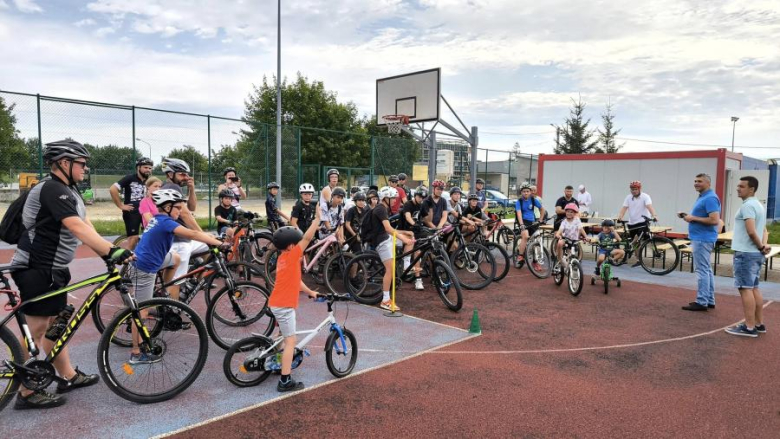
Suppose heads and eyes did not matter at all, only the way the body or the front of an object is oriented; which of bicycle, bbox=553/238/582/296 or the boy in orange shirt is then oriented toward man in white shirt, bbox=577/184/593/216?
the boy in orange shirt

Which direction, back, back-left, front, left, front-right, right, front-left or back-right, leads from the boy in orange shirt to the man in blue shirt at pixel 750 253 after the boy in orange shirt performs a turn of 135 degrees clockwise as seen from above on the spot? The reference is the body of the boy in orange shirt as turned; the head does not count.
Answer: left

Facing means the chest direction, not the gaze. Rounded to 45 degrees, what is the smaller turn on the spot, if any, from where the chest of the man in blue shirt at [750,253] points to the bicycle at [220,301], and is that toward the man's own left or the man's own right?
approximately 45° to the man's own left

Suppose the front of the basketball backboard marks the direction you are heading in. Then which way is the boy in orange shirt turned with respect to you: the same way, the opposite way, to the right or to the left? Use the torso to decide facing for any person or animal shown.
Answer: the opposite way

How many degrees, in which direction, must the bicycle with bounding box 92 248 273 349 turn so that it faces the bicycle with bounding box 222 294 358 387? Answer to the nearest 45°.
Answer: approximately 90° to its right

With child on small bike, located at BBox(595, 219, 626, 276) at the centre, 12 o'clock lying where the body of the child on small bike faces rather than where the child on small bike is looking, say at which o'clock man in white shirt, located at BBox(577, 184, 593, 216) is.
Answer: The man in white shirt is roughly at 6 o'clock from the child on small bike.

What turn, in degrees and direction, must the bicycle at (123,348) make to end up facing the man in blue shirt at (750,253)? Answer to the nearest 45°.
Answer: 0° — it already faces them

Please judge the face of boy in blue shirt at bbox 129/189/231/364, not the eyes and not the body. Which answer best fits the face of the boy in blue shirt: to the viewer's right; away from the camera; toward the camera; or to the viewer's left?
to the viewer's right

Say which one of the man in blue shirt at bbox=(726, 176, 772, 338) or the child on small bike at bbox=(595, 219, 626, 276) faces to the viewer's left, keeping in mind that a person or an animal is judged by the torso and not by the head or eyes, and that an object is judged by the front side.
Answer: the man in blue shirt

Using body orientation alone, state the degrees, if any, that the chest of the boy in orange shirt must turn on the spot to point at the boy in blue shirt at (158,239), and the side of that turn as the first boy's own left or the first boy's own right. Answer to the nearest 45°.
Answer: approximately 90° to the first boy's own left

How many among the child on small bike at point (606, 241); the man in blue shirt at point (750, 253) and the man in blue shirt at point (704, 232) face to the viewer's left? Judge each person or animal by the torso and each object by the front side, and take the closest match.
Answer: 2

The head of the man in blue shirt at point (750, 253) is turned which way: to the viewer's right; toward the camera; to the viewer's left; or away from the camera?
to the viewer's left
